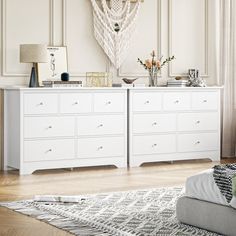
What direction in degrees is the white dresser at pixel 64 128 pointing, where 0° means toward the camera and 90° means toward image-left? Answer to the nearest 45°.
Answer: approximately 315°

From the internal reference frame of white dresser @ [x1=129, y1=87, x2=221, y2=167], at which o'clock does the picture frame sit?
The picture frame is roughly at 4 o'clock from the white dresser.

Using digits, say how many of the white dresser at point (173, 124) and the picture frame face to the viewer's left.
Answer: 0

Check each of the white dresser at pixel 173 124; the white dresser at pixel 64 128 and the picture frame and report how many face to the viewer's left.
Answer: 0

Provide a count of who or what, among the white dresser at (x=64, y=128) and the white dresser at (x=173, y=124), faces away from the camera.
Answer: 0

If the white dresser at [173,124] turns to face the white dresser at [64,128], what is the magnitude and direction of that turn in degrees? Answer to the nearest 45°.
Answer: approximately 90° to its right

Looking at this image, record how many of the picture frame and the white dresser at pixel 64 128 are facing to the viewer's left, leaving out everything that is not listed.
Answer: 0

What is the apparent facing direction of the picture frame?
toward the camera

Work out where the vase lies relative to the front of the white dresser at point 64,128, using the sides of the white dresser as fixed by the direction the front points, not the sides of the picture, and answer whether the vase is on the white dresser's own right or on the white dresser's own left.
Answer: on the white dresser's own left

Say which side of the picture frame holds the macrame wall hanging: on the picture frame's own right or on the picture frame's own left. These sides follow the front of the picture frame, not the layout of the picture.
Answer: on the picture frame's own left

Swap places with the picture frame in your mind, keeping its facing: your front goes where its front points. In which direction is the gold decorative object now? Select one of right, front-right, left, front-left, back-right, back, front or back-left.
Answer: left

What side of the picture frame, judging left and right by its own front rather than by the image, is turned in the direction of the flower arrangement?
left

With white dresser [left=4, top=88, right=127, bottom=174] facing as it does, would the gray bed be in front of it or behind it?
in front
